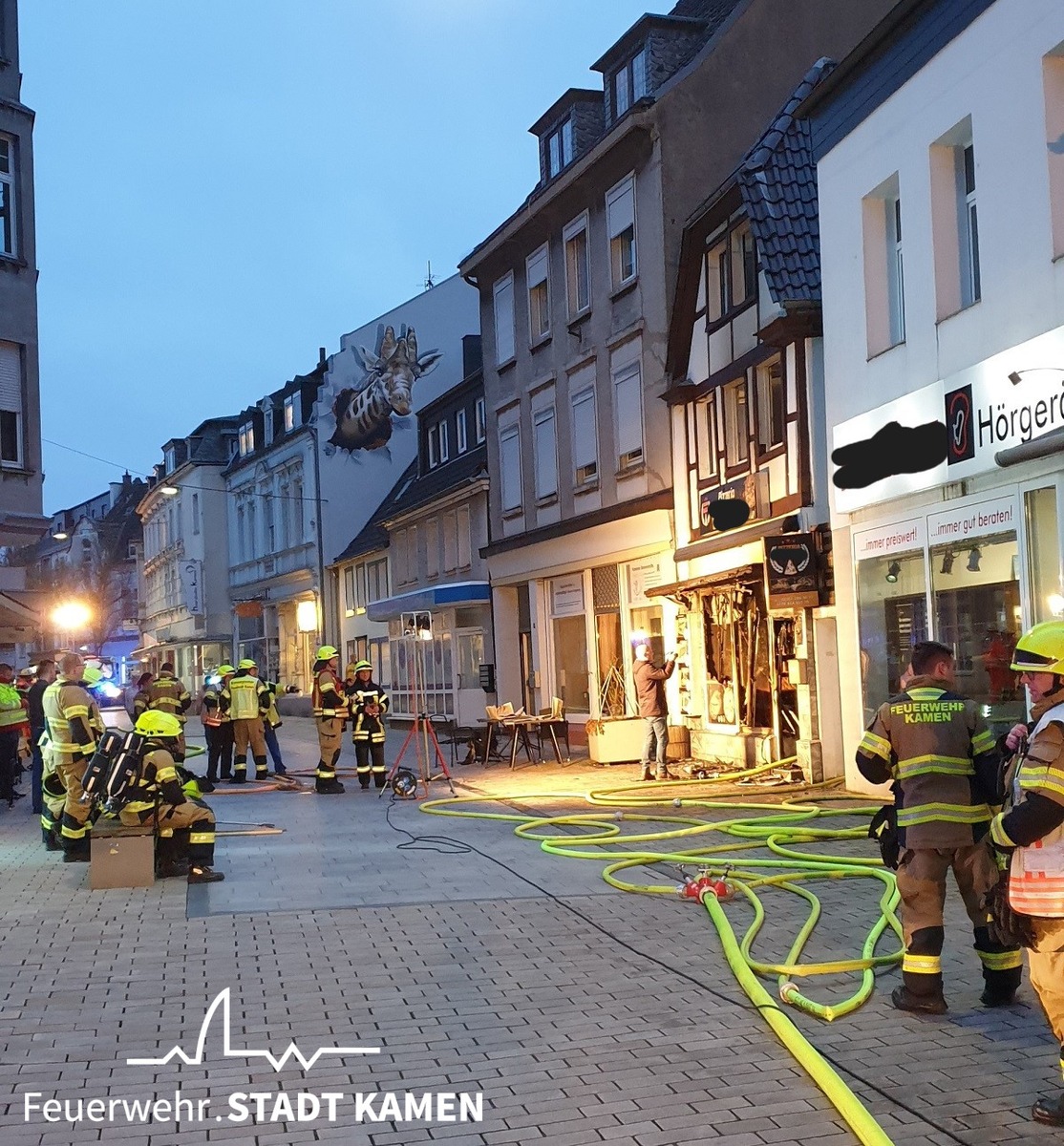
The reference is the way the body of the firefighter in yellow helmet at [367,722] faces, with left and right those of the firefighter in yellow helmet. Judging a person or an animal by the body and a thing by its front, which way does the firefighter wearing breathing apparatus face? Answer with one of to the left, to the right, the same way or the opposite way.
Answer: to the left

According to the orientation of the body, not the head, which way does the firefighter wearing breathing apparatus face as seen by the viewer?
to the viewer's right

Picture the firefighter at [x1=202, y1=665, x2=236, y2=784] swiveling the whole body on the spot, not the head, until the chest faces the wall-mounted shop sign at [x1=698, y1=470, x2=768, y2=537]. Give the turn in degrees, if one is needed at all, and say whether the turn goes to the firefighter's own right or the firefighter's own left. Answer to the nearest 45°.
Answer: approximately 45° to the firefighter's own right

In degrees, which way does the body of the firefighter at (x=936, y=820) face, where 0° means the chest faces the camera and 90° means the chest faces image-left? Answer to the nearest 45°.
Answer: approximately 180°

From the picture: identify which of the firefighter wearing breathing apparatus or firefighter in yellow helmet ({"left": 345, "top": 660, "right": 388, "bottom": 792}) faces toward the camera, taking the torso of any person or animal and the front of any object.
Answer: the firefighter in yellow helmet

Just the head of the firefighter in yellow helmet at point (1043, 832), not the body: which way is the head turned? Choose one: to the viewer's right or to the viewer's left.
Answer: to the viewer's left

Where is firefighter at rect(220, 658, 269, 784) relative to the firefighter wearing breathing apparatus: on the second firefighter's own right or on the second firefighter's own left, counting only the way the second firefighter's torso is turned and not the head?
on the second firefighter's own left

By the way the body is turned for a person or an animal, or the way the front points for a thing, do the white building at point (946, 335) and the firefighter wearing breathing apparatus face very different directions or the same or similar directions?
very different directions
